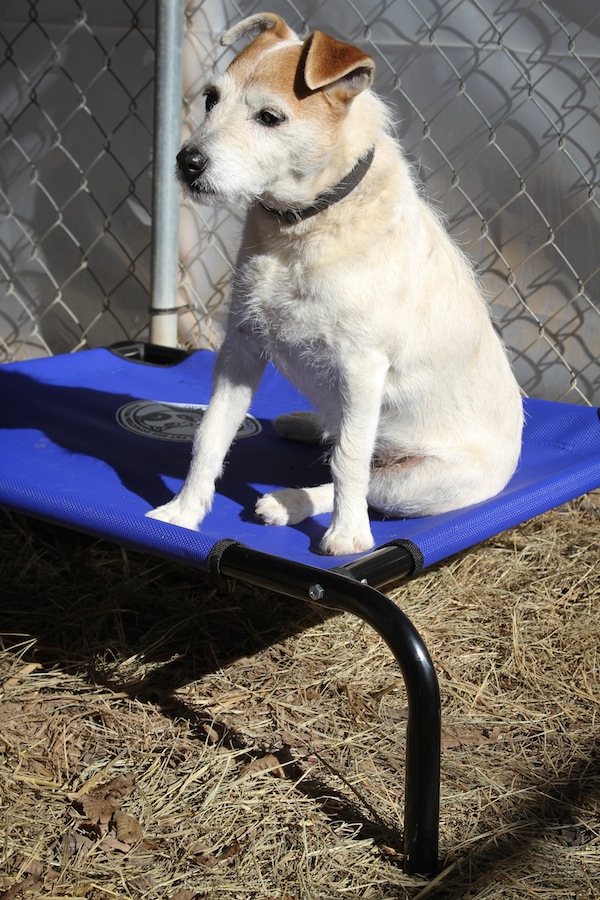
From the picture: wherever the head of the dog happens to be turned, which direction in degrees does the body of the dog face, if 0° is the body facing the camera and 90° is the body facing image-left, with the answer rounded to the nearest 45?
approximately 45°

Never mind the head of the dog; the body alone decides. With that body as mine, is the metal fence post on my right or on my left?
on my right

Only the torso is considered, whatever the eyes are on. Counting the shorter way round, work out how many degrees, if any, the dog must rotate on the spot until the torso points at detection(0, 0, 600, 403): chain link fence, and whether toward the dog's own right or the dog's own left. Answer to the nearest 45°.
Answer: approximately 135° to the dog's own right
